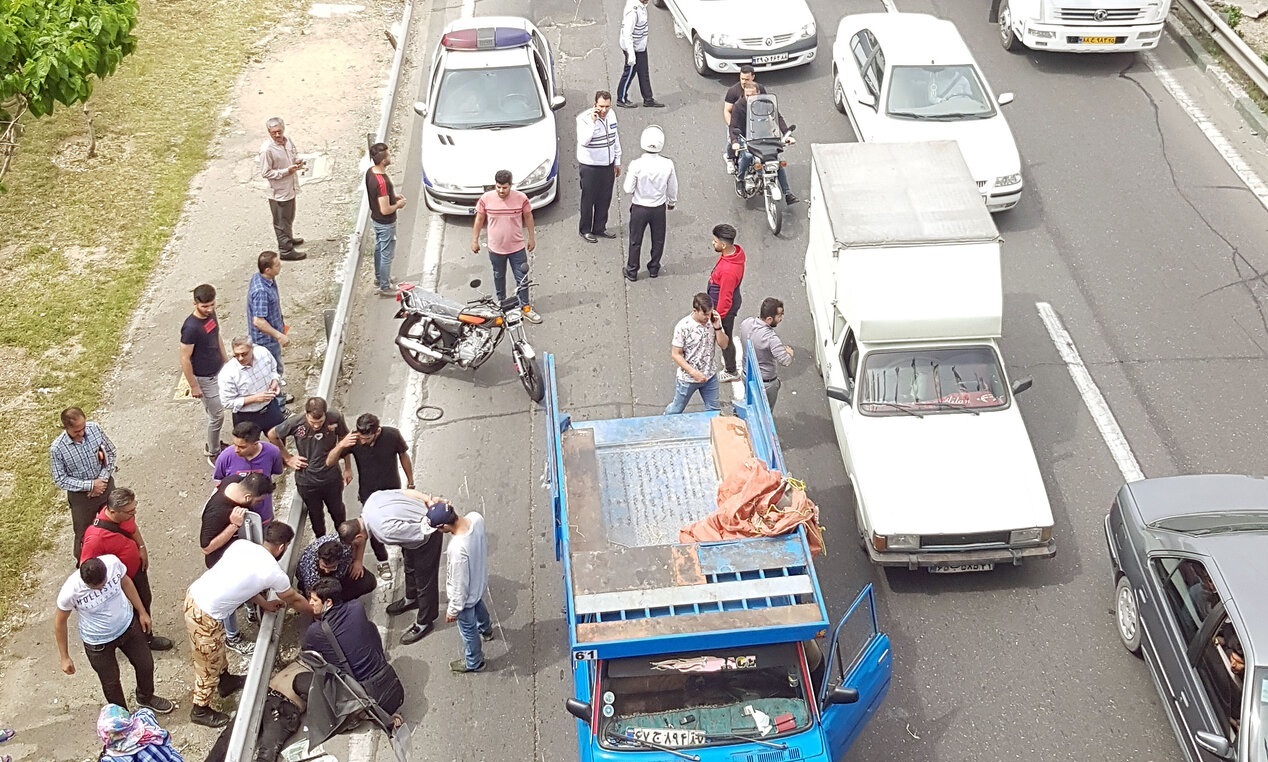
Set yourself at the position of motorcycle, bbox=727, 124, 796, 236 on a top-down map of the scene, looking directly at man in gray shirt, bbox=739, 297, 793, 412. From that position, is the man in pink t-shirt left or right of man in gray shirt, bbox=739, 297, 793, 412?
right

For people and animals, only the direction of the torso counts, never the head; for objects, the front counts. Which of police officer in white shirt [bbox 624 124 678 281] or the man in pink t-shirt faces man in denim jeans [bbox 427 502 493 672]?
the man in pink t-shirt

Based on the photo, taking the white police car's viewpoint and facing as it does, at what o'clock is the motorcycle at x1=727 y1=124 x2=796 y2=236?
The motorcycle is roughly at 10 o'clock from the white police car.

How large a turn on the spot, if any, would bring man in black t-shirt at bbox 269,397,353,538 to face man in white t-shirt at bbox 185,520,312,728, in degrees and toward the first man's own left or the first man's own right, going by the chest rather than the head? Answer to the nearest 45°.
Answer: approximately 45° to the first man's own right

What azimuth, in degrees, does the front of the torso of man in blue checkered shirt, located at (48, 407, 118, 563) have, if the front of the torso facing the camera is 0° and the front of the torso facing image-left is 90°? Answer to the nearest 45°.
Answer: approximately 315°

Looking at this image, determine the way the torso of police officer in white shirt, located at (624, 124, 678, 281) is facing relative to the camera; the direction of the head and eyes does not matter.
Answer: away from the camera

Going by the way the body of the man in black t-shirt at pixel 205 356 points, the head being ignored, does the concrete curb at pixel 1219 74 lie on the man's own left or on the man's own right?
on the man's own left

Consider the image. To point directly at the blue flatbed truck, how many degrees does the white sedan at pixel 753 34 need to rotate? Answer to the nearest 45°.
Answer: approximately 45° to its right

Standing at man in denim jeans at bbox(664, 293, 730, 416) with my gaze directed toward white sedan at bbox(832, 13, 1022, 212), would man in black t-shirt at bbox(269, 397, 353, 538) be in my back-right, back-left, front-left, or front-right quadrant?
back-left

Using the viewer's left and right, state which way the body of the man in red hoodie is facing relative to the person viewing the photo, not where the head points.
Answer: facing to the left of the viewer
